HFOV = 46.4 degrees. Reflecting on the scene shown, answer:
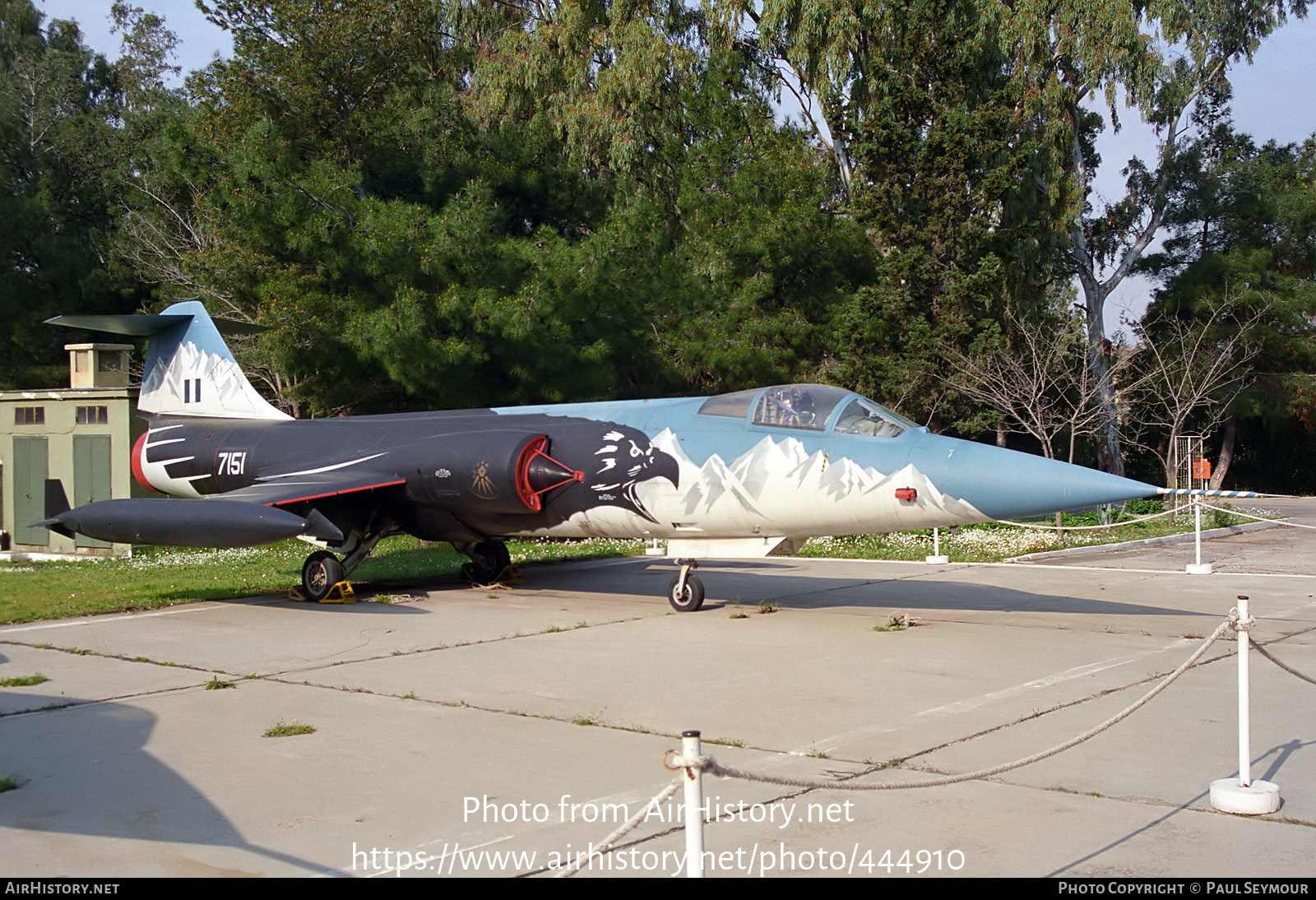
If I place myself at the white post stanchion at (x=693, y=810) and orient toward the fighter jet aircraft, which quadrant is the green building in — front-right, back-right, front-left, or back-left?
front-left

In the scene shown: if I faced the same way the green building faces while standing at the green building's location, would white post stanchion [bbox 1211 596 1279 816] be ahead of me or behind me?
ahead

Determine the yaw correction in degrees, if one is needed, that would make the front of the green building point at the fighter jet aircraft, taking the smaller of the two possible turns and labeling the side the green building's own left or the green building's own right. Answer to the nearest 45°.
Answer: approximately 45° to the green building's own left

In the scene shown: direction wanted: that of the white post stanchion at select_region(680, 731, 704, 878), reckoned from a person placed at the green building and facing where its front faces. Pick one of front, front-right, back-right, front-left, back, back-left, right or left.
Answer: front

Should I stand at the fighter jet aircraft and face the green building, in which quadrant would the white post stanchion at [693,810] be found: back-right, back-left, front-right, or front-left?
back-left

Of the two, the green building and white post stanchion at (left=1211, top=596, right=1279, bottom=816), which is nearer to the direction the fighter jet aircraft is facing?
the white post stanchion

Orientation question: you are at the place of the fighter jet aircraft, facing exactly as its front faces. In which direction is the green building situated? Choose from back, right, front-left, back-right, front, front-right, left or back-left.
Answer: back

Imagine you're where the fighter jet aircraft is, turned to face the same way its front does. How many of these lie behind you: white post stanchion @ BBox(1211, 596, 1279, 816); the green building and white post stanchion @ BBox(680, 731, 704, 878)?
1

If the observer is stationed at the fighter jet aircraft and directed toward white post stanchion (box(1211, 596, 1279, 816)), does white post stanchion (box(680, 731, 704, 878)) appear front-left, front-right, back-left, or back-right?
front-right

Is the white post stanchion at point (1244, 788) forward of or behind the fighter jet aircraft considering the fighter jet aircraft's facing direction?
forward

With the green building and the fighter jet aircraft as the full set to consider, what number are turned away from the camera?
0

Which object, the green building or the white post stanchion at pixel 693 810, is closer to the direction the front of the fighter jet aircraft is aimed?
the white post stanchion

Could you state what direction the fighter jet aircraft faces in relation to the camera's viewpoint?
facing the viewer and to the right of the viewer

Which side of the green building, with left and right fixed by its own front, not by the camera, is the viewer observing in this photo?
front
